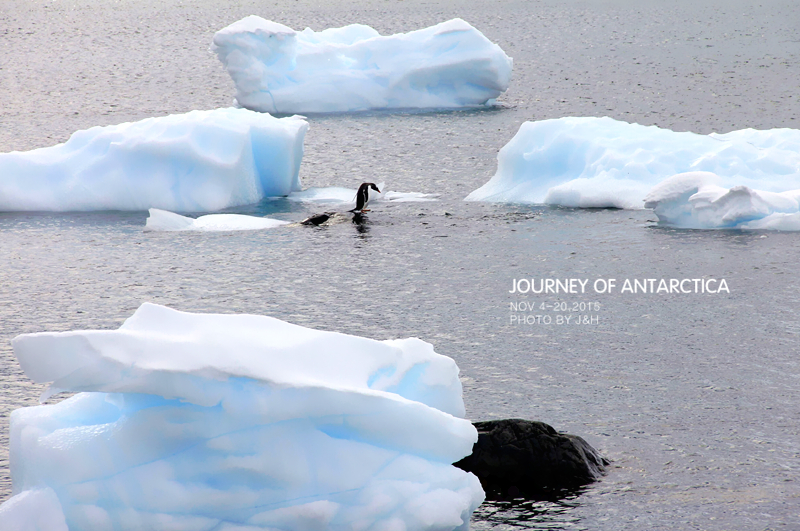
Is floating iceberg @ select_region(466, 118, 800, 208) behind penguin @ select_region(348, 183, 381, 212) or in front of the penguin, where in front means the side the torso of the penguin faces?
in front

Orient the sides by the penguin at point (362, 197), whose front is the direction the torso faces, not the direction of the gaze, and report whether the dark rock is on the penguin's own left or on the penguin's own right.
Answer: on the penguin's own right

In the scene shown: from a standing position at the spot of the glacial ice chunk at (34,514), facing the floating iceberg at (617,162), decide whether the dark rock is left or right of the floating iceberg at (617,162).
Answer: right

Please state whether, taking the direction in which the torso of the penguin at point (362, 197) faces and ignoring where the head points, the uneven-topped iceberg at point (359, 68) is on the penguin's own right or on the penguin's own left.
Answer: on the penguin's own left
